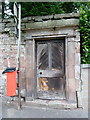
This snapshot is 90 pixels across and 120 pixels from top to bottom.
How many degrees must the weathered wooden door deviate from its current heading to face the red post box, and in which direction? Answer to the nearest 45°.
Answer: approximately 45° to its right

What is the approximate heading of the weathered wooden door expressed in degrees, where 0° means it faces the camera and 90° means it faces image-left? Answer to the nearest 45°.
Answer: approximately 0°
